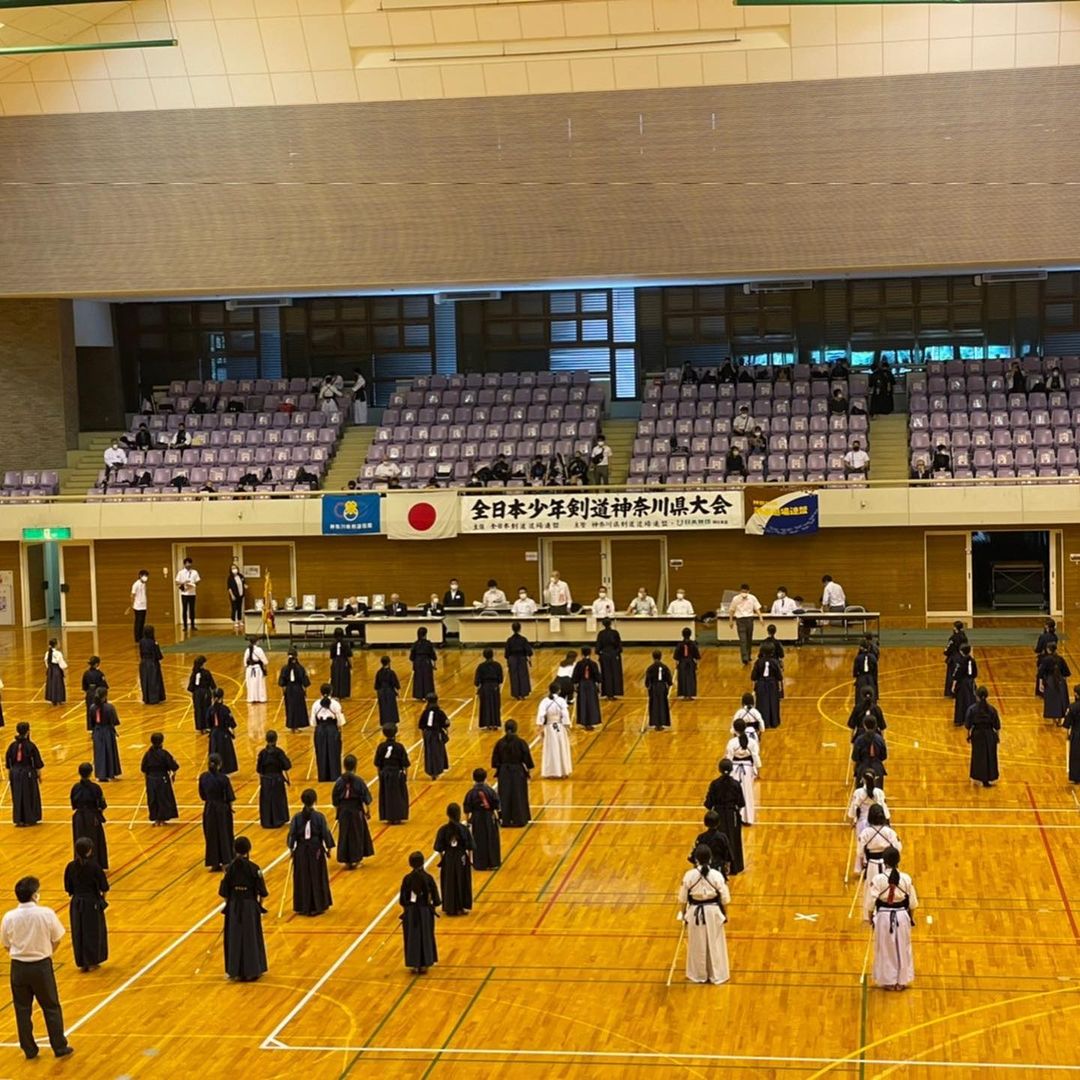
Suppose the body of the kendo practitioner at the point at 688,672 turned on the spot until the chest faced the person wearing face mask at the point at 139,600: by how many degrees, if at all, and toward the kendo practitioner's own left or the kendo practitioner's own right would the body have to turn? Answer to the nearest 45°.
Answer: approximately 45° to the kendo practitioner's own left

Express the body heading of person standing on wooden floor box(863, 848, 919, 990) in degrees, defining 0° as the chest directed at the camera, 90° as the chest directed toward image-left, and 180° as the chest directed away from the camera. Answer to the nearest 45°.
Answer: approximately 180°

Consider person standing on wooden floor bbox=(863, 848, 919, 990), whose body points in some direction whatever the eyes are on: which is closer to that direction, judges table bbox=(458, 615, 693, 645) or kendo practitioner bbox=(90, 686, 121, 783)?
the judges table

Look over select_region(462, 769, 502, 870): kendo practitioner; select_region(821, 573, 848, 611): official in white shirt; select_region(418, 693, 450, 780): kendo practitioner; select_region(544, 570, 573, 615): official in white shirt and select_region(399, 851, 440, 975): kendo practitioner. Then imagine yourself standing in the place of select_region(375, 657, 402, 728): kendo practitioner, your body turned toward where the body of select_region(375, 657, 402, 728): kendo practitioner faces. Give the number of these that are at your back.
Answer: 3

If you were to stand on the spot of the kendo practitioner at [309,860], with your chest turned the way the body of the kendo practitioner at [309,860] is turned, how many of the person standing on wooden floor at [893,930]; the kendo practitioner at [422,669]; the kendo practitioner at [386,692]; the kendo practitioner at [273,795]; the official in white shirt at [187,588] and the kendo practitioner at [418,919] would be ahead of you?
4

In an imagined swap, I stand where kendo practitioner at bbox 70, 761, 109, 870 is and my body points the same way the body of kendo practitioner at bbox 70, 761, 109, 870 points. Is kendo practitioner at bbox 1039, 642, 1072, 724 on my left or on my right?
on my right

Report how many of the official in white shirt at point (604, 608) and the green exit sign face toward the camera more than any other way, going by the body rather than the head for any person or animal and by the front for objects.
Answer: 2

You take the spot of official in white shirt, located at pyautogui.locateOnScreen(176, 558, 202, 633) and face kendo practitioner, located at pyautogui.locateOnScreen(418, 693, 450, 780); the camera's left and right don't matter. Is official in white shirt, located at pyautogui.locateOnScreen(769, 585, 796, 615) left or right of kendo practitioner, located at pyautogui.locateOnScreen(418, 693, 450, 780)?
left

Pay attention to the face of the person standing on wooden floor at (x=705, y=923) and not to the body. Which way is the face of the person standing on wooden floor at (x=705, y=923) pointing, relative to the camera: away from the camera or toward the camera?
away from the camera

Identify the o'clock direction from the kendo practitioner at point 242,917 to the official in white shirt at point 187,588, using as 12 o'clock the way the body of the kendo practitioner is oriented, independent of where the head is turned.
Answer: The official in white shirt is roughly at 12 o'clock from the kendo practitioner.

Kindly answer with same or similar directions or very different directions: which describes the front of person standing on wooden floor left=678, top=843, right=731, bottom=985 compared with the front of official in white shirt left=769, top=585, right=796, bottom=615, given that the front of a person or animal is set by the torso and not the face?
very different directions

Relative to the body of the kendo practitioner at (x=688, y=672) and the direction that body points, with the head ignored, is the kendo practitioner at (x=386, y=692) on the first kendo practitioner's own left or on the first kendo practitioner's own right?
on the first kendo practitioner's own left

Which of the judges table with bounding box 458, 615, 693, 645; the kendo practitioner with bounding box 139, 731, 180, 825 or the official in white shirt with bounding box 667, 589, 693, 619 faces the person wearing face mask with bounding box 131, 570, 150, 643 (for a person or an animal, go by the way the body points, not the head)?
the kendo practitioner

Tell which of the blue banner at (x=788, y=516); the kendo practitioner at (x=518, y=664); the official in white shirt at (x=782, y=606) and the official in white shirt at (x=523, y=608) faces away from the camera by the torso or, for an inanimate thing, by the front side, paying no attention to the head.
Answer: the kendo practitioner

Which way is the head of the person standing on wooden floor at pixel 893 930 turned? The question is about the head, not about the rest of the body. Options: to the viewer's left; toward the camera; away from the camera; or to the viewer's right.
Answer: away from the camera
